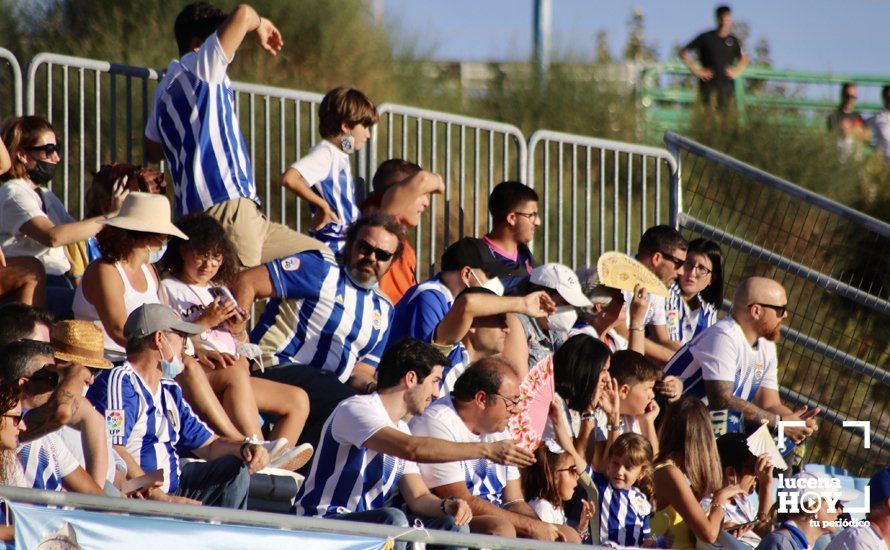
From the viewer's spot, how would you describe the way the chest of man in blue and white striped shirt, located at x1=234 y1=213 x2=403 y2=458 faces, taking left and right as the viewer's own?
facing the viewer and to the right of the viewer

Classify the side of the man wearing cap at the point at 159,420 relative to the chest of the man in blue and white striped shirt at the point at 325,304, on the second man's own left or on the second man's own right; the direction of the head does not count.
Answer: on the second man's own right

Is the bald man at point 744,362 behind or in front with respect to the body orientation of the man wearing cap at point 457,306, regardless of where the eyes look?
in front

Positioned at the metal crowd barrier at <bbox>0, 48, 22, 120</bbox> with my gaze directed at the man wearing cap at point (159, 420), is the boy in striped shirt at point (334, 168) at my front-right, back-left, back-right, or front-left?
front-left

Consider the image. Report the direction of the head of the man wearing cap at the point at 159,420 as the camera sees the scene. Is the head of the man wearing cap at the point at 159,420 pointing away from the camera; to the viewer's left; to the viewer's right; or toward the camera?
to the viewer's right

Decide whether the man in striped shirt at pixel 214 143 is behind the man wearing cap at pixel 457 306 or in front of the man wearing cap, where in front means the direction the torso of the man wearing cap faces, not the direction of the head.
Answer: behind

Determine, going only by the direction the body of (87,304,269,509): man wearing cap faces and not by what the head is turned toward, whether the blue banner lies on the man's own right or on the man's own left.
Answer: on the man's own right

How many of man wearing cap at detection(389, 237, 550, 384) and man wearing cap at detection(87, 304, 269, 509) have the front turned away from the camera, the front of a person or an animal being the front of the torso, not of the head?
0

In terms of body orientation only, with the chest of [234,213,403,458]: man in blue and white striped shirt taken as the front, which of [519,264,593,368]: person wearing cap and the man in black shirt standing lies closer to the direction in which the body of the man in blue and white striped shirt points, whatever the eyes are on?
the person wearing cap

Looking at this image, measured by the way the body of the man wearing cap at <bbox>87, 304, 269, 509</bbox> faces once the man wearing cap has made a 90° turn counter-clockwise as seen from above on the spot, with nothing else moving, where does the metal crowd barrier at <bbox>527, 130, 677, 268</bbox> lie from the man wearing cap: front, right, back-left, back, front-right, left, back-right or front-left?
front

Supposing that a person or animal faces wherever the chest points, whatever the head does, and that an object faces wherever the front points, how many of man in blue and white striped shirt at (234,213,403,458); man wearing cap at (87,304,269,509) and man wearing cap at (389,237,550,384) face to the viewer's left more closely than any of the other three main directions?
0
